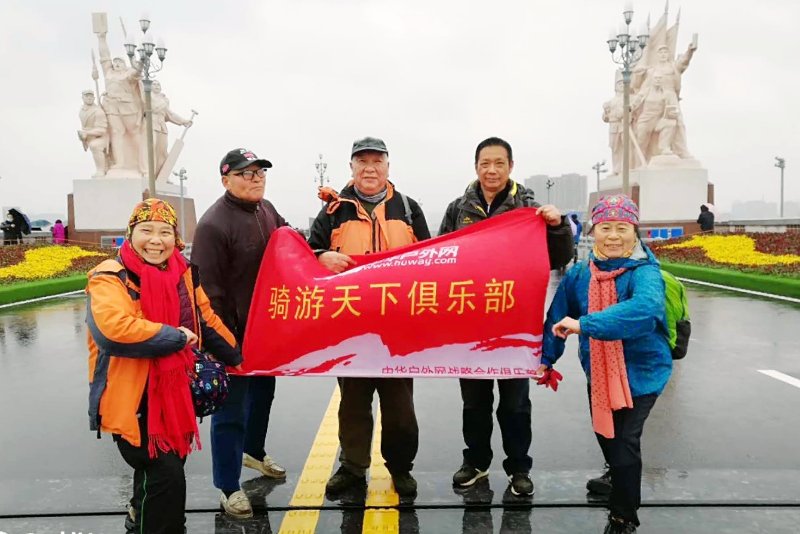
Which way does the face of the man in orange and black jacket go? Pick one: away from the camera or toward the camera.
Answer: toward the camera

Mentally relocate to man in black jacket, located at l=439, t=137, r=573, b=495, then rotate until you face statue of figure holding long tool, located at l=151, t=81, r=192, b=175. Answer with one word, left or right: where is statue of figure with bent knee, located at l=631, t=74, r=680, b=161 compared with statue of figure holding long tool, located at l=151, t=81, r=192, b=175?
right

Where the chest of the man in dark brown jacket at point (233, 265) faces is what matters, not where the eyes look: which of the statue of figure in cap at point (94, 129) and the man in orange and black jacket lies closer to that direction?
the man in orange and black jacket

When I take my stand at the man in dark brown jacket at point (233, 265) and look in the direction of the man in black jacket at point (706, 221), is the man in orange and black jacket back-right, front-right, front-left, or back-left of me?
front-right

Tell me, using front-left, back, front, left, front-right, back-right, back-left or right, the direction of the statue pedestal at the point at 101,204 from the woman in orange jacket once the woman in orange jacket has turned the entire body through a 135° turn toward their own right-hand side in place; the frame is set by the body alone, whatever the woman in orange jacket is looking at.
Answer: right

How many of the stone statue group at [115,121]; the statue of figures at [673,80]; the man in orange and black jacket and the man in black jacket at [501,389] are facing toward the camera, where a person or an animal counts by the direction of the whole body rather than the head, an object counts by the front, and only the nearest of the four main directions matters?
4

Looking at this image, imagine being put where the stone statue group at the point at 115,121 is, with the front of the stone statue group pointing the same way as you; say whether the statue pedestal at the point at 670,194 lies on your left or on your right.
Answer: on your left

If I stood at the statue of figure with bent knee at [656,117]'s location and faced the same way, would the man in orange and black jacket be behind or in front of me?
in front

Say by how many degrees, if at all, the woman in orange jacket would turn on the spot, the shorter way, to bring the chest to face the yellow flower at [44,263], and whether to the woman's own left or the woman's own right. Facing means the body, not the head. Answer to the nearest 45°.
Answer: approximately 135° to the woman's own left

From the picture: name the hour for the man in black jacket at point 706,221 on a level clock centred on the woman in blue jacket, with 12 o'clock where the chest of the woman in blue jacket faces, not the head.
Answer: The man in black jacket is roughly at 5 o'clock from the woman in blue jacket.

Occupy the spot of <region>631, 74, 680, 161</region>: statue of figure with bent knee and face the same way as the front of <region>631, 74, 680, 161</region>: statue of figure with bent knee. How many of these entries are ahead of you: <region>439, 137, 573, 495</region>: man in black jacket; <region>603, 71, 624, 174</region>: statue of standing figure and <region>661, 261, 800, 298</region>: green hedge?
2

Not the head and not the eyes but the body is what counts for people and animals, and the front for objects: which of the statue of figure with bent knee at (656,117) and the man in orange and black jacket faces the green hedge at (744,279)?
the statue of figure with bent knee

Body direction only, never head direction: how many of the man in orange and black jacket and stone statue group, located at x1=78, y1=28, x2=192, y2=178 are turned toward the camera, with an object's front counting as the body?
2

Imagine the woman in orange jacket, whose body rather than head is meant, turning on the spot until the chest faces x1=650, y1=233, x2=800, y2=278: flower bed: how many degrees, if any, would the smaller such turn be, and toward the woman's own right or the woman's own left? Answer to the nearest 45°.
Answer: approximately 90° to the woman's own left

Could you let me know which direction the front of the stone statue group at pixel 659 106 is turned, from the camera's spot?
facing the viewer

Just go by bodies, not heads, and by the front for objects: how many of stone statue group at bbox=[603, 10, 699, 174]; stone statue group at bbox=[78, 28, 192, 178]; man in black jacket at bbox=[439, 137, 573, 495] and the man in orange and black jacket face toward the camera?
4

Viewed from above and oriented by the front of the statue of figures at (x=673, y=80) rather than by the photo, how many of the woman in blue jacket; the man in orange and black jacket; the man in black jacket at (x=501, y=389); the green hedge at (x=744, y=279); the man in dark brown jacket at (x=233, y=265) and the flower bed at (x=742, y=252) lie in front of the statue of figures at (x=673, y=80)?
6

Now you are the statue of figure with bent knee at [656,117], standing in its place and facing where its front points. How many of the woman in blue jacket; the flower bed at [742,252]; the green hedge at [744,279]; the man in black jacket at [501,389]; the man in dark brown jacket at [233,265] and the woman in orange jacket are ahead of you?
6

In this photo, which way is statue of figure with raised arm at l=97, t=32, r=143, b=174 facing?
toward the camera
